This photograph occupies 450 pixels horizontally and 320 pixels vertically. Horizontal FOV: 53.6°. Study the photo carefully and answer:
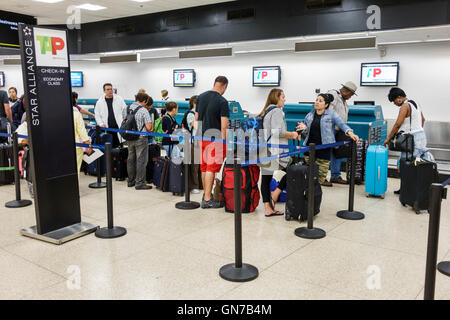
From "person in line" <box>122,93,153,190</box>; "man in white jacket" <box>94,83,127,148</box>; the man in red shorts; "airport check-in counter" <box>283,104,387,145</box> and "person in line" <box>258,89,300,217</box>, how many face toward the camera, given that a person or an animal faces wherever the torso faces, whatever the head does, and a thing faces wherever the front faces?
2

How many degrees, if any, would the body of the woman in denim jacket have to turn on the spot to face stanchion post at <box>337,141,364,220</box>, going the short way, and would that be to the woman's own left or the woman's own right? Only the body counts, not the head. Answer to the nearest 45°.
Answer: approximately 45° to the woman's own left

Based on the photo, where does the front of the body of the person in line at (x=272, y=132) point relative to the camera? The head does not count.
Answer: to the viewer's right

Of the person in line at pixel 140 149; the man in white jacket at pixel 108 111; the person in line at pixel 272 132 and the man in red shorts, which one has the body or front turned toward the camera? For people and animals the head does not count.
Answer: the man in white jacket

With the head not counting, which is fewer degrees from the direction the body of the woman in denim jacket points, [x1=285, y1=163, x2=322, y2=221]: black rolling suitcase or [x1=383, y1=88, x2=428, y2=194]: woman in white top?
the black rolling suitcase

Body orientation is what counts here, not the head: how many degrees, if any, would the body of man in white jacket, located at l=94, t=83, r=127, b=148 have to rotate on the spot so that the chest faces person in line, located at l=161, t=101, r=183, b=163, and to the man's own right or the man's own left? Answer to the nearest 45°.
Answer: approximately 45° to the man's own left

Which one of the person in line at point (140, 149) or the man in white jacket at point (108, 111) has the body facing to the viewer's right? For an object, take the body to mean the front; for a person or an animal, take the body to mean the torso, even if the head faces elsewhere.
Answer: the person in line

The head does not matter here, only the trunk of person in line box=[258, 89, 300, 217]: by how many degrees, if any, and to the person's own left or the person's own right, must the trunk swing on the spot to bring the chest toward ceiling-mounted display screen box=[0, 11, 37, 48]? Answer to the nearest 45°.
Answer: approximately 135° to the person's own left

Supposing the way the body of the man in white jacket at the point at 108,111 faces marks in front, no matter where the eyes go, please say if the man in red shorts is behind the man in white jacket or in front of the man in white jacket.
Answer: in front

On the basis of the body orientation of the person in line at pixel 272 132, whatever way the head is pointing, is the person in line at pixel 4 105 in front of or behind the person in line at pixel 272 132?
behind

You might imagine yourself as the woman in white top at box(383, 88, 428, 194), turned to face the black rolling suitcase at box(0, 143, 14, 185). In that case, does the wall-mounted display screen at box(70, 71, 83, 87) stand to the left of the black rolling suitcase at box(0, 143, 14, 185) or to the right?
right

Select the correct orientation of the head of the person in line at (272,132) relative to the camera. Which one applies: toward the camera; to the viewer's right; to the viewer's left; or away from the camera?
to the viewer's right

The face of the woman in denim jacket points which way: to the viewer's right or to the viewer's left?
to the viewer's left

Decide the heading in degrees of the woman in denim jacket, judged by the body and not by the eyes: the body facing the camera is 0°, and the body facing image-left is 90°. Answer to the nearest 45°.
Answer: approximately 45°

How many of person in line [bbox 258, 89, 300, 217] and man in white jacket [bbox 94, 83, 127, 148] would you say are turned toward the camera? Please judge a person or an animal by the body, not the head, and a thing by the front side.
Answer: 1

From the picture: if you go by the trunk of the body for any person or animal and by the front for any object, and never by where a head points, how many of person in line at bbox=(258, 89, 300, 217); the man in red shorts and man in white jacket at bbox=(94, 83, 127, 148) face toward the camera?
1
